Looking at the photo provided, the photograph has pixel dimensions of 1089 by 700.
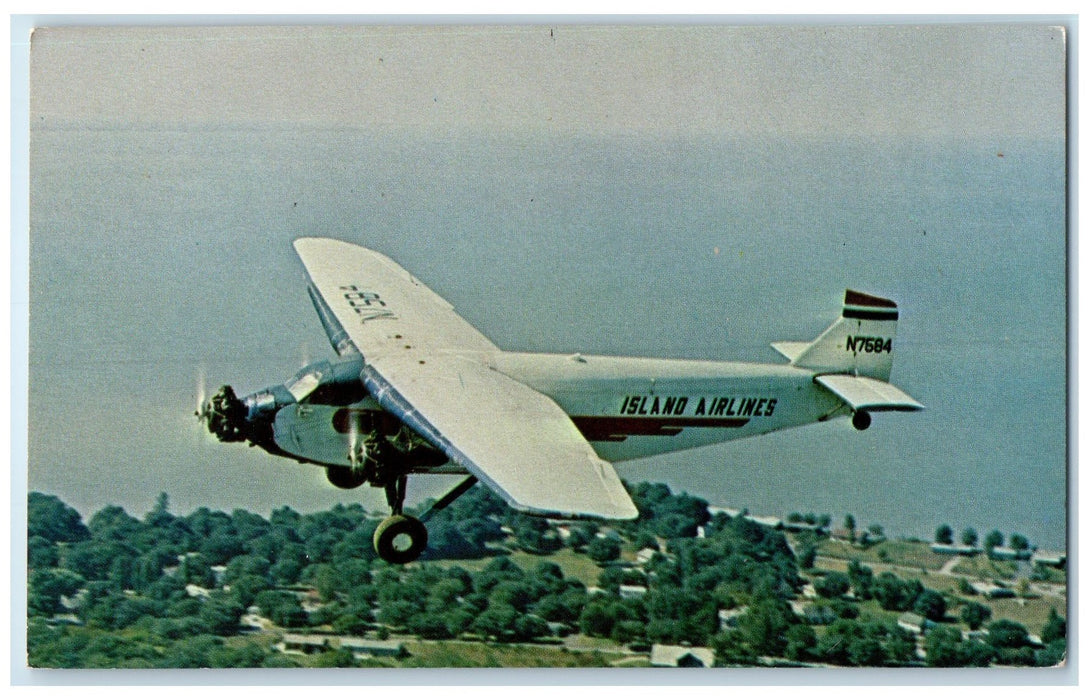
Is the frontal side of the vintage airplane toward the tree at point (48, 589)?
no

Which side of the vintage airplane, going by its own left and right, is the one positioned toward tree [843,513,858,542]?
right

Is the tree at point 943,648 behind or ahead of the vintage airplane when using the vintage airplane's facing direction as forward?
behind

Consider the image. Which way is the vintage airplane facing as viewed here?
to the viewer's left

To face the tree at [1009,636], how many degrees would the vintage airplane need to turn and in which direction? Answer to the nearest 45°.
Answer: approximately 180°

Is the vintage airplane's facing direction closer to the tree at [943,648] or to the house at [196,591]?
the house

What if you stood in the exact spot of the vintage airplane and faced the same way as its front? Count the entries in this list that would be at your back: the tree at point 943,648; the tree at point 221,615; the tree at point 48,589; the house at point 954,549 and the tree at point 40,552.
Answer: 2

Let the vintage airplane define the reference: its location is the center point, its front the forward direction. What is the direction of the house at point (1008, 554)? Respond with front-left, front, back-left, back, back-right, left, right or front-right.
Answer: back

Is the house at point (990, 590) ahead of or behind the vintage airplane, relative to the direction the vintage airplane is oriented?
behind
